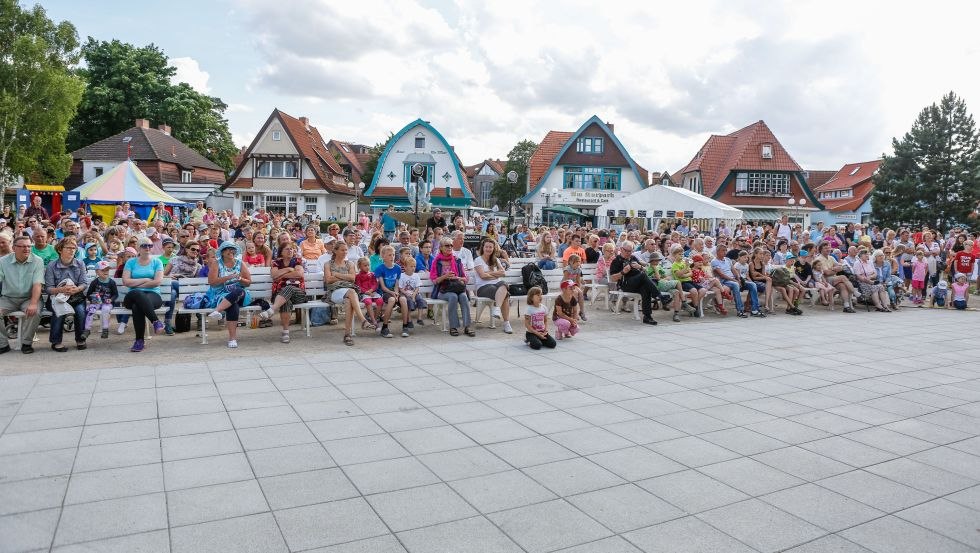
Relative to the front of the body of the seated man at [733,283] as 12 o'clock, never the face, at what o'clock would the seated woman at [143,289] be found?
The seated woman is roughly at 3 o'clock from the seated man.

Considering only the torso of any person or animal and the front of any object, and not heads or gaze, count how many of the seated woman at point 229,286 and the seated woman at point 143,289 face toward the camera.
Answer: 2

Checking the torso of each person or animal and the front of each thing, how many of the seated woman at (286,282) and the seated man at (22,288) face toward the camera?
2

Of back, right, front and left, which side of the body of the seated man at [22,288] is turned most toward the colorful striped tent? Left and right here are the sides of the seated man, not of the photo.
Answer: back

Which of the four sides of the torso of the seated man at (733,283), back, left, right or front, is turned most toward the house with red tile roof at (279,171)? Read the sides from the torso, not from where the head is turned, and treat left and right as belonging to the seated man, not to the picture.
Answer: back

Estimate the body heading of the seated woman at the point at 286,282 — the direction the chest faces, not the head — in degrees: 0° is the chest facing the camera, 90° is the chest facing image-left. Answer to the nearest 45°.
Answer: approximately 0°

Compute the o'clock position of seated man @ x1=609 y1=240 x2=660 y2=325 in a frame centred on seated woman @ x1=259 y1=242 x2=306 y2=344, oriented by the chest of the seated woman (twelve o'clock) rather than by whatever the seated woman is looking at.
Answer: The seated man is roughly at 9 o'clock from the seated woman.

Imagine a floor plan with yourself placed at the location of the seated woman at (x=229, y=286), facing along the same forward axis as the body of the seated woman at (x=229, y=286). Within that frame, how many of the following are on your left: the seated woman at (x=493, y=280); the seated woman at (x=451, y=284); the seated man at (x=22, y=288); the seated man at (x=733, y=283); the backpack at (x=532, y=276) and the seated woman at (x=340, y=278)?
5

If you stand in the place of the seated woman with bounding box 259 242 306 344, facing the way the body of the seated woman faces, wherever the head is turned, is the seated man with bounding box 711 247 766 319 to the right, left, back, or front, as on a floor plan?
left
